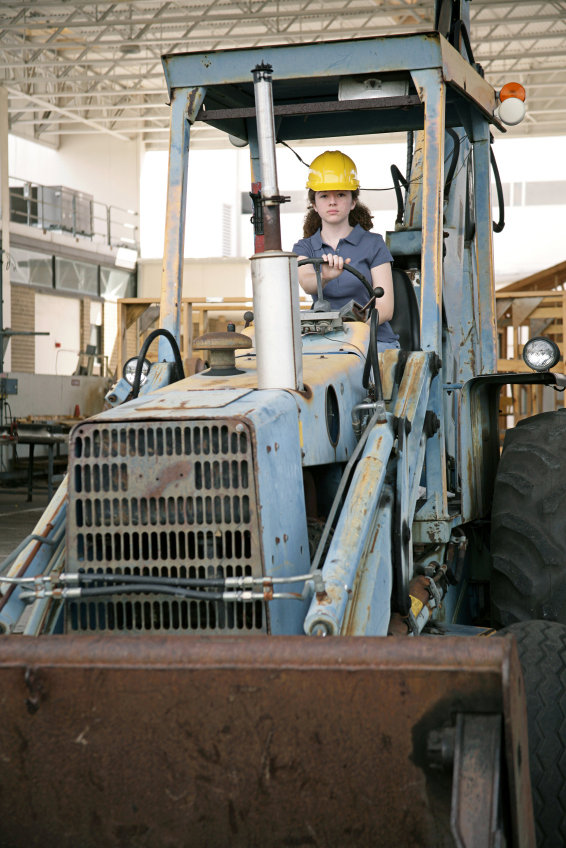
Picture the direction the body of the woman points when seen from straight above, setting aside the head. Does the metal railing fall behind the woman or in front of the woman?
behind

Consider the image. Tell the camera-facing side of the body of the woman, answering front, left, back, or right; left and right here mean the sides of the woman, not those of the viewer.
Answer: front
